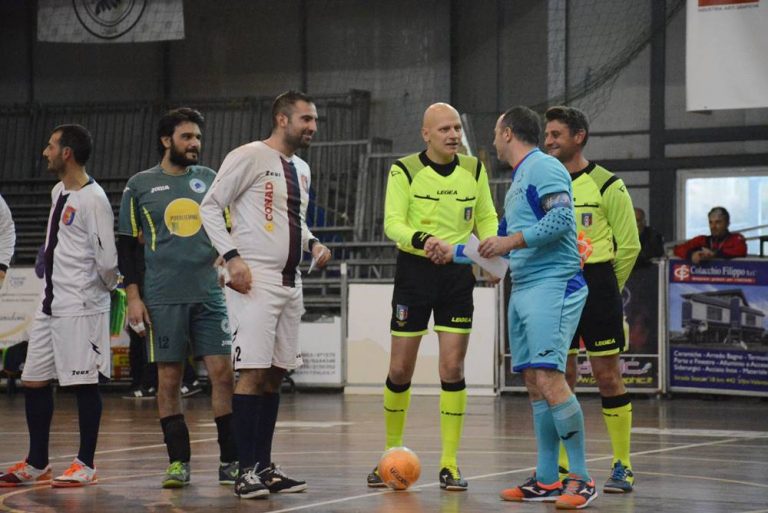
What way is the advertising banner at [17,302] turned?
toward the camera

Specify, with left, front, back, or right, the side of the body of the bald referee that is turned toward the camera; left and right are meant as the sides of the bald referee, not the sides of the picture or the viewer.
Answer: front

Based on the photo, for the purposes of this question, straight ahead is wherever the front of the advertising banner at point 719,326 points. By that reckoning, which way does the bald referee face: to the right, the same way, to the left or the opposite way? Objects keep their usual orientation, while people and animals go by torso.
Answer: the same way

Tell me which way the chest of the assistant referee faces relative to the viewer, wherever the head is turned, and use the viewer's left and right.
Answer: facing the viewer and to the left of the viewer

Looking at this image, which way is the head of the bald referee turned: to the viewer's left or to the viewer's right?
to the viewer's right

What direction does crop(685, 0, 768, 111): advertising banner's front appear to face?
toward the camera

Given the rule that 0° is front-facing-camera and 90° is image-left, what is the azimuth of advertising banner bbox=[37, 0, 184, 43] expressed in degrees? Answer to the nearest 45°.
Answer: approximately 0°

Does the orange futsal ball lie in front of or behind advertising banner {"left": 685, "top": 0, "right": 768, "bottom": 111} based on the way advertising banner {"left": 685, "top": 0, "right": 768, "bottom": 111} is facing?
in front

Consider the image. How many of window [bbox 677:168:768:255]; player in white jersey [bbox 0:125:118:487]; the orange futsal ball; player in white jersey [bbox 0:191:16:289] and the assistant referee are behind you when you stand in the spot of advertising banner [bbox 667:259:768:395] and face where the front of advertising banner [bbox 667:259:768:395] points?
1

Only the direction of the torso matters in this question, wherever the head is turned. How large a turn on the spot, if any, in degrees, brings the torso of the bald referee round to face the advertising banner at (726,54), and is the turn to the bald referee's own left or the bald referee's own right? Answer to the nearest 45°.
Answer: approximately 135° to the bald referee's own left

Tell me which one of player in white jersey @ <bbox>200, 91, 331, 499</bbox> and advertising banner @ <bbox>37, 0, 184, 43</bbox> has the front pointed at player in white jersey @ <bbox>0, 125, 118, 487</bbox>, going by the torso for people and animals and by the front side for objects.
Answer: the advertising banner

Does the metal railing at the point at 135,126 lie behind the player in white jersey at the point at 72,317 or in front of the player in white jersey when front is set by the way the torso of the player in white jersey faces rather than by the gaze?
behind

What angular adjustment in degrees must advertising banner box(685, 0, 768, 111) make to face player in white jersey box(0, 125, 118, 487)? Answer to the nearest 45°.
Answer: approximately 45° to its right

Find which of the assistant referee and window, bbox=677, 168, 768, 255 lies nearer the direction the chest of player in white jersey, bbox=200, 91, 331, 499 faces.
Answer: the assistant referee

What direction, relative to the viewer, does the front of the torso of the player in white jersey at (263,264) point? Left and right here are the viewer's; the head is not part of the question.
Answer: facing the viewer and to the right of the viewer

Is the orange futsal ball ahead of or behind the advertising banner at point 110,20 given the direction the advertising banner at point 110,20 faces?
ahead

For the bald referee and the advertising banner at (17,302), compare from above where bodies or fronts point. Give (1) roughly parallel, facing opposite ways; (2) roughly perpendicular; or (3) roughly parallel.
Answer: roughly parallel
